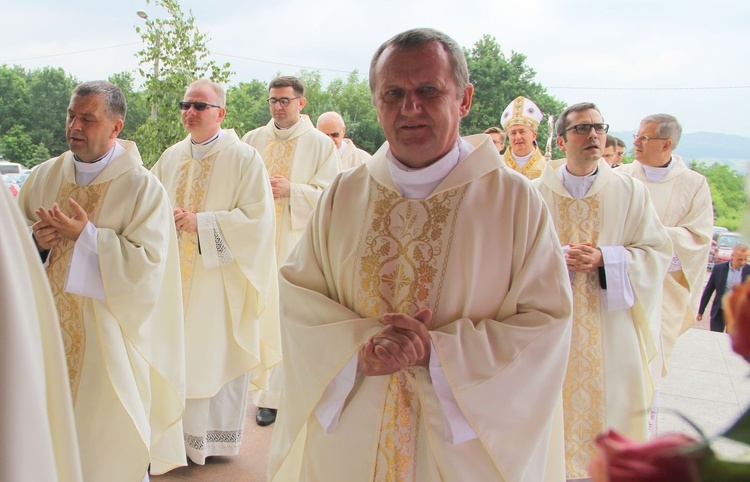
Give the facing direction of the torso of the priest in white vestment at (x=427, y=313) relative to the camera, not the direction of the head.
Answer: toward the camera

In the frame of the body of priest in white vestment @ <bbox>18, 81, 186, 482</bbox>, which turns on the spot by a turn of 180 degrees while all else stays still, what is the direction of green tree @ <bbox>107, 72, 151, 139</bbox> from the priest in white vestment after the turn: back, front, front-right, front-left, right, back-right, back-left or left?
front-left

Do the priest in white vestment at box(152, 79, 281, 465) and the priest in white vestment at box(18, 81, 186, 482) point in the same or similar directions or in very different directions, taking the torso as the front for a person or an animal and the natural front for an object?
same or similar directions

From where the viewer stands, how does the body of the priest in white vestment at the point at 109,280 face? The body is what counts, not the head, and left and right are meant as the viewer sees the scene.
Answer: facing the viewer and to the left of the viewer

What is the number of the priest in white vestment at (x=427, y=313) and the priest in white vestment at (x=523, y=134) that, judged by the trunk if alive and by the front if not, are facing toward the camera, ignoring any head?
2

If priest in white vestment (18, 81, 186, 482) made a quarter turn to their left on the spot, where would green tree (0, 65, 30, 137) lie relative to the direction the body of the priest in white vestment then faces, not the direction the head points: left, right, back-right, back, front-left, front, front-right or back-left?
back-left

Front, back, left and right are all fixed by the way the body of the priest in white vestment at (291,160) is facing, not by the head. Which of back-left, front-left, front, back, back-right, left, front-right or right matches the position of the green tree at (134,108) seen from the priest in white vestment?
right

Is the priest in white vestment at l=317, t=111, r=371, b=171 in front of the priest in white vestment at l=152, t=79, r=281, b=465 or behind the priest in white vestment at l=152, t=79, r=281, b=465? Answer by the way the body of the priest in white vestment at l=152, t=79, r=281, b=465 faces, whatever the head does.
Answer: behind

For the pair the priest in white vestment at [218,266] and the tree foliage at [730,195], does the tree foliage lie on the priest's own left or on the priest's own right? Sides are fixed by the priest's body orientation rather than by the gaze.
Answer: on the priest's own left

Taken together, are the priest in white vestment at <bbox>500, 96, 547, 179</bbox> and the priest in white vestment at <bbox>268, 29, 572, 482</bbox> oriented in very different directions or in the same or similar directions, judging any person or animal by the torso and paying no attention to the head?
same or similar directions

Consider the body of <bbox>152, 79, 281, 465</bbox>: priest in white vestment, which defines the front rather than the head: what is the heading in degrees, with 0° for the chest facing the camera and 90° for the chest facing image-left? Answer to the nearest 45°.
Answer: approximately 45°

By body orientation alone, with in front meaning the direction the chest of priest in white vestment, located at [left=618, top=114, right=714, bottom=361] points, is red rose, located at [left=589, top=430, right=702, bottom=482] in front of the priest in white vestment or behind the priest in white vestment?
in front

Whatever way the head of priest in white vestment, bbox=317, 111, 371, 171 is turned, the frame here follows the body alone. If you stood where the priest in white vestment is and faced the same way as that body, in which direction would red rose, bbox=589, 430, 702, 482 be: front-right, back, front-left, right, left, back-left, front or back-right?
front-left

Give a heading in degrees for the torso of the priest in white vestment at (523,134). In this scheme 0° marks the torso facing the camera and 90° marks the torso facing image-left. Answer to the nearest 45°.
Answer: approximately 0°

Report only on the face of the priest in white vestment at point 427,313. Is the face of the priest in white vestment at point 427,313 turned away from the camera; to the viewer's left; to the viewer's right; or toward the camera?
toward the camera

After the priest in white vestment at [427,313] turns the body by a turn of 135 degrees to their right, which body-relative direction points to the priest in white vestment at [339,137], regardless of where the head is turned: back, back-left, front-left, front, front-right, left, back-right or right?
front-right
